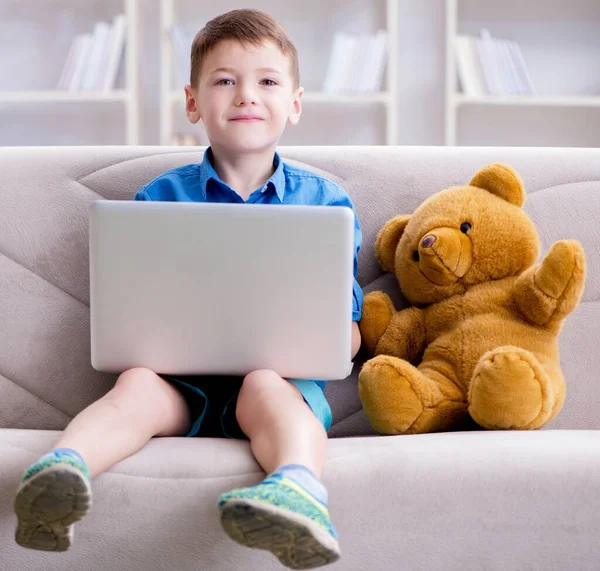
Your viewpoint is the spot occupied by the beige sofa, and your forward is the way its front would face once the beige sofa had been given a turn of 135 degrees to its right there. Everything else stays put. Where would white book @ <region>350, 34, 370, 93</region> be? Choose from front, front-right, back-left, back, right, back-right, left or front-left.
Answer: front-right

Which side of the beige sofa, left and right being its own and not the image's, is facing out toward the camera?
front

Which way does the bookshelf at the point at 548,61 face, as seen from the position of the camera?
facing the viewer

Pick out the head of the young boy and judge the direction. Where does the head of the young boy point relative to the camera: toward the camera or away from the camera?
toward the camera

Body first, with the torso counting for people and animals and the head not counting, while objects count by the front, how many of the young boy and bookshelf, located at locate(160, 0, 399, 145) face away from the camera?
0

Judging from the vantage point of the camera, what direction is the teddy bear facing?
facing the viewer and to the left of the viewer

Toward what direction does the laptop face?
away from the camera

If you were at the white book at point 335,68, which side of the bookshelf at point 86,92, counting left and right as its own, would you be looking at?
left

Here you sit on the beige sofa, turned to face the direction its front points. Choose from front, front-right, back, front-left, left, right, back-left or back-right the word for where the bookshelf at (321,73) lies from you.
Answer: back

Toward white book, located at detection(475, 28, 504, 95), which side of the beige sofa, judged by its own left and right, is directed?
back

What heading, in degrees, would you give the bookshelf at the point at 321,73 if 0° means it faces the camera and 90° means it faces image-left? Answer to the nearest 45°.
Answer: approximately 0°

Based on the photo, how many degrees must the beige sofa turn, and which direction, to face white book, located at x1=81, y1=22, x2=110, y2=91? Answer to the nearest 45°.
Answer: approximately 180°

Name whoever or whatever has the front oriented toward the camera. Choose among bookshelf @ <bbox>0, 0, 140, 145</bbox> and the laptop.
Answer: the bookshelf

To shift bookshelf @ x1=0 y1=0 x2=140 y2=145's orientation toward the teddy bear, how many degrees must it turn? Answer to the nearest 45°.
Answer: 0° — it already faces it

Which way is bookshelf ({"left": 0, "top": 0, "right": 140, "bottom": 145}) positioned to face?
toward the camera

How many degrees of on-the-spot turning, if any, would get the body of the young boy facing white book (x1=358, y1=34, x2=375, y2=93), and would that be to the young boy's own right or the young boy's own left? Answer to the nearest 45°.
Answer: approximately 180°
